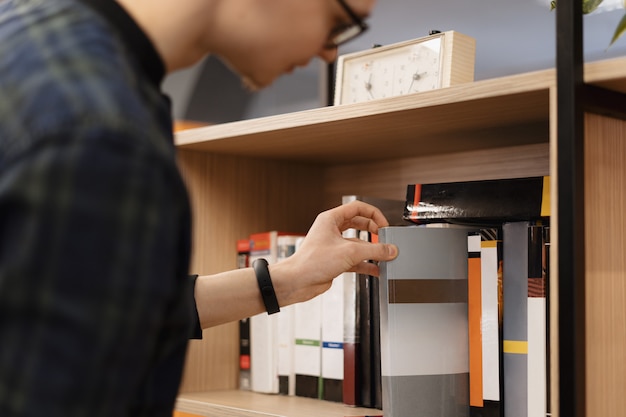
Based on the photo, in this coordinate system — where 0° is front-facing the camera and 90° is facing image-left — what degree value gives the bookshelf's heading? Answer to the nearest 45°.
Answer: approximately 45°

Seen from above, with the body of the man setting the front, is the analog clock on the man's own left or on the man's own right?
on the man's own left

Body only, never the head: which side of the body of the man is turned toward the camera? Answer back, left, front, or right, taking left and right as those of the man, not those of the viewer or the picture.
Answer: right

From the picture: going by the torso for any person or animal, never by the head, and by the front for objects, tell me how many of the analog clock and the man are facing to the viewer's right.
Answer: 1
